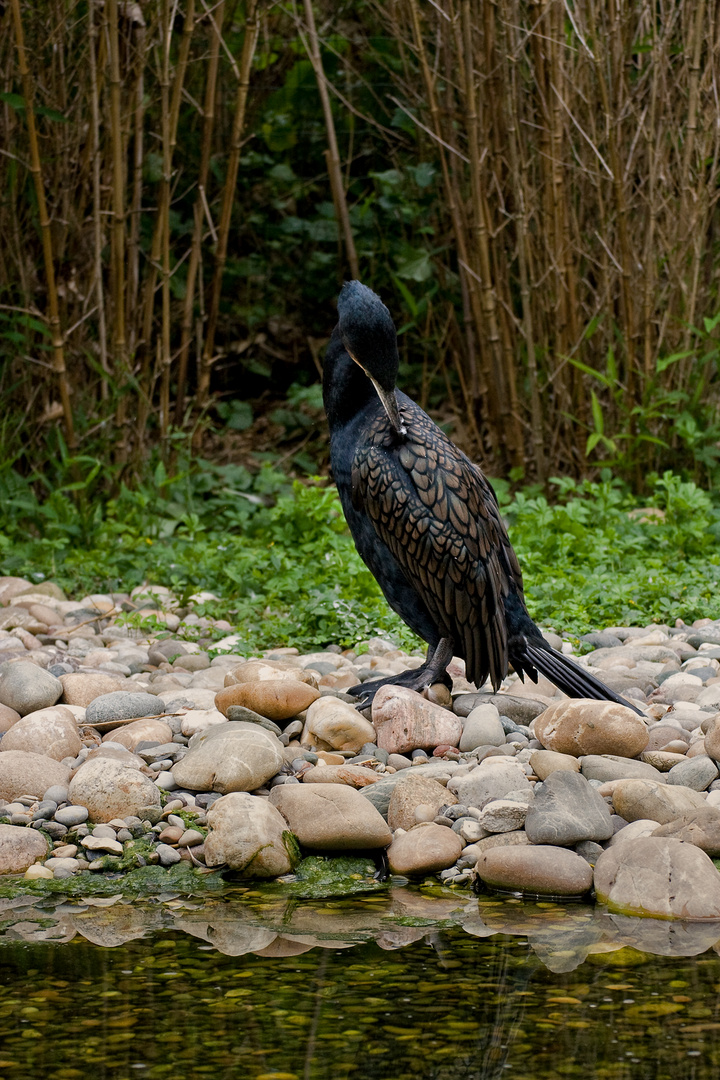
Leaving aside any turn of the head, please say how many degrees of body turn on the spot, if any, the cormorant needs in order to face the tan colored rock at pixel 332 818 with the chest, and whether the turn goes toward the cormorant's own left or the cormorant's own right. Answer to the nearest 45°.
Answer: approximately 90° to the cormorant's own left

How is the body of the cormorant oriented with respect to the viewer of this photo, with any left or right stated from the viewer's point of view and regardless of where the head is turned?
facing to the left of the viewer

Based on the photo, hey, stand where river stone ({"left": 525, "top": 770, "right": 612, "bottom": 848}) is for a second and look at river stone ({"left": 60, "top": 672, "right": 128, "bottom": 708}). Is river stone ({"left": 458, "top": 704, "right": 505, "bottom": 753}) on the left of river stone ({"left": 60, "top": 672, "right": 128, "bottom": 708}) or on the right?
right
